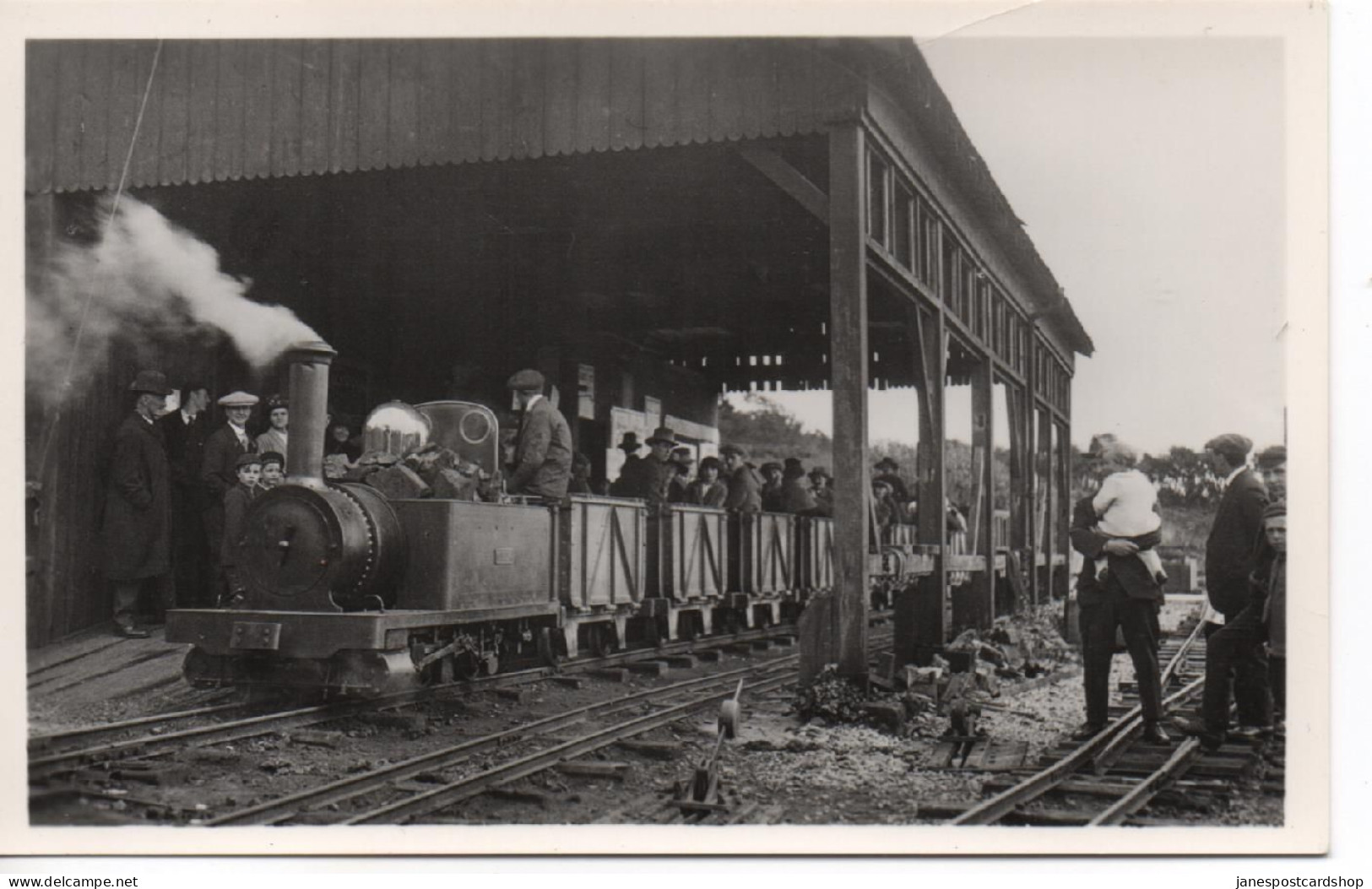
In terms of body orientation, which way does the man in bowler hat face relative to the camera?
to the viewer's right

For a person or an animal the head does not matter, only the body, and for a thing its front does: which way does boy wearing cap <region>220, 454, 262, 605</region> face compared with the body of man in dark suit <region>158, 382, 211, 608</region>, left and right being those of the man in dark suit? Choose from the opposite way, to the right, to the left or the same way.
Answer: the same way

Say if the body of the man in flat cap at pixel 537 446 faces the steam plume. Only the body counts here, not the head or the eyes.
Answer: yes

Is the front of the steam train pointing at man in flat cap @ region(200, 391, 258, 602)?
no

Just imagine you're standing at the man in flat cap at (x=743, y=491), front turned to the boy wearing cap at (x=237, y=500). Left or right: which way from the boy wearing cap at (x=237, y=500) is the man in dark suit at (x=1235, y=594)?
left

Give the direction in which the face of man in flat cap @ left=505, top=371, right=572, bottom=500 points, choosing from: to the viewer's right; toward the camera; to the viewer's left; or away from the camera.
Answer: to the viewer's left

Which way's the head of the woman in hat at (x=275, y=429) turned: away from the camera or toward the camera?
toward the camera

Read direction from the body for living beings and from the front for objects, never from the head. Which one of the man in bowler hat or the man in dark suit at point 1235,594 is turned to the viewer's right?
the man in bowler hat

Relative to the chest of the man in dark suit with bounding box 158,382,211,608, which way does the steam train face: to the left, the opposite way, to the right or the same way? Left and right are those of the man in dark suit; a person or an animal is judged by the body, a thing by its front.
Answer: to the right

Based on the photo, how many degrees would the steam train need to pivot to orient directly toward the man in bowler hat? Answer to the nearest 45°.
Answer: approximately 90° to its right

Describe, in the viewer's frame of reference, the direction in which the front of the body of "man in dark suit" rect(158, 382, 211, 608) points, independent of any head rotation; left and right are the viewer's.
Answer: facing the viewer and to the right of the viewer

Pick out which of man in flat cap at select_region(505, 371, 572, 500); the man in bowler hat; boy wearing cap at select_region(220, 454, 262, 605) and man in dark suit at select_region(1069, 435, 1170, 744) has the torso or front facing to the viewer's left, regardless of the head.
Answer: the man in flat cap
